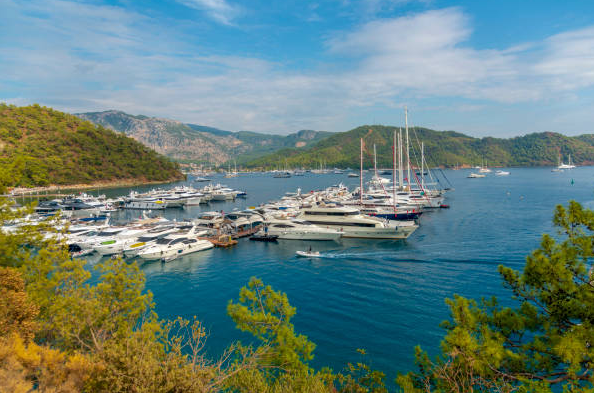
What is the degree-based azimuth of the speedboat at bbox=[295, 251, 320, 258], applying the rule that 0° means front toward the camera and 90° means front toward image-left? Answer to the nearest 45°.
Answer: approximately 90°

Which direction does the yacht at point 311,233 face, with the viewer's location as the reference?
facing to the right of the viewer

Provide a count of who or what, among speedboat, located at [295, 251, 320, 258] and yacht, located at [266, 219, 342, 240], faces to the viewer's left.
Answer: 1

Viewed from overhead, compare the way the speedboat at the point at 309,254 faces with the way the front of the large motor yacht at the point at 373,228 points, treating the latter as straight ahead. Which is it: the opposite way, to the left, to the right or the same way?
the opposite way

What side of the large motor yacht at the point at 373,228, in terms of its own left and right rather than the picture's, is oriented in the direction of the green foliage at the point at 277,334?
right

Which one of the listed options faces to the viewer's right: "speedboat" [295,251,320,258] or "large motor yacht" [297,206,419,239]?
the large motor yacht

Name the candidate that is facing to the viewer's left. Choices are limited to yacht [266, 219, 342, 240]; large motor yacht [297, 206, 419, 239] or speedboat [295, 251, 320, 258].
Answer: the speedboat

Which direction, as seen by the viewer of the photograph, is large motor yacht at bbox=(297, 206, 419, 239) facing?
facing to the right of the viewer

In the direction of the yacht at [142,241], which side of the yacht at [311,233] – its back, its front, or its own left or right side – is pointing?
back

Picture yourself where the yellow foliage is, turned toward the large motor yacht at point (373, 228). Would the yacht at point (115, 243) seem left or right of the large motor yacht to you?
left

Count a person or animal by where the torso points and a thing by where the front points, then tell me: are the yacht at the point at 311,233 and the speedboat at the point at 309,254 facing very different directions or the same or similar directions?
very different directions
